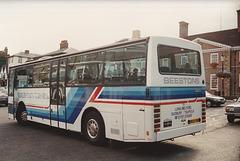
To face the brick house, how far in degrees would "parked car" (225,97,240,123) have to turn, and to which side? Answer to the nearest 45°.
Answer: approximately 135° to its right

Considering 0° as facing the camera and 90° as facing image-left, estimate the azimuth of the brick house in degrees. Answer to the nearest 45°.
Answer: approximately 45°

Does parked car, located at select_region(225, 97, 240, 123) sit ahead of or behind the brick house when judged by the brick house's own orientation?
ahead

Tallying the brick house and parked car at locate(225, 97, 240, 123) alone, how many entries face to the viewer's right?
0

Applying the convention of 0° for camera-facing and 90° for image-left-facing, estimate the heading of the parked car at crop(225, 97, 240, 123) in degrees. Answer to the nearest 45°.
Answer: approximately 45°
